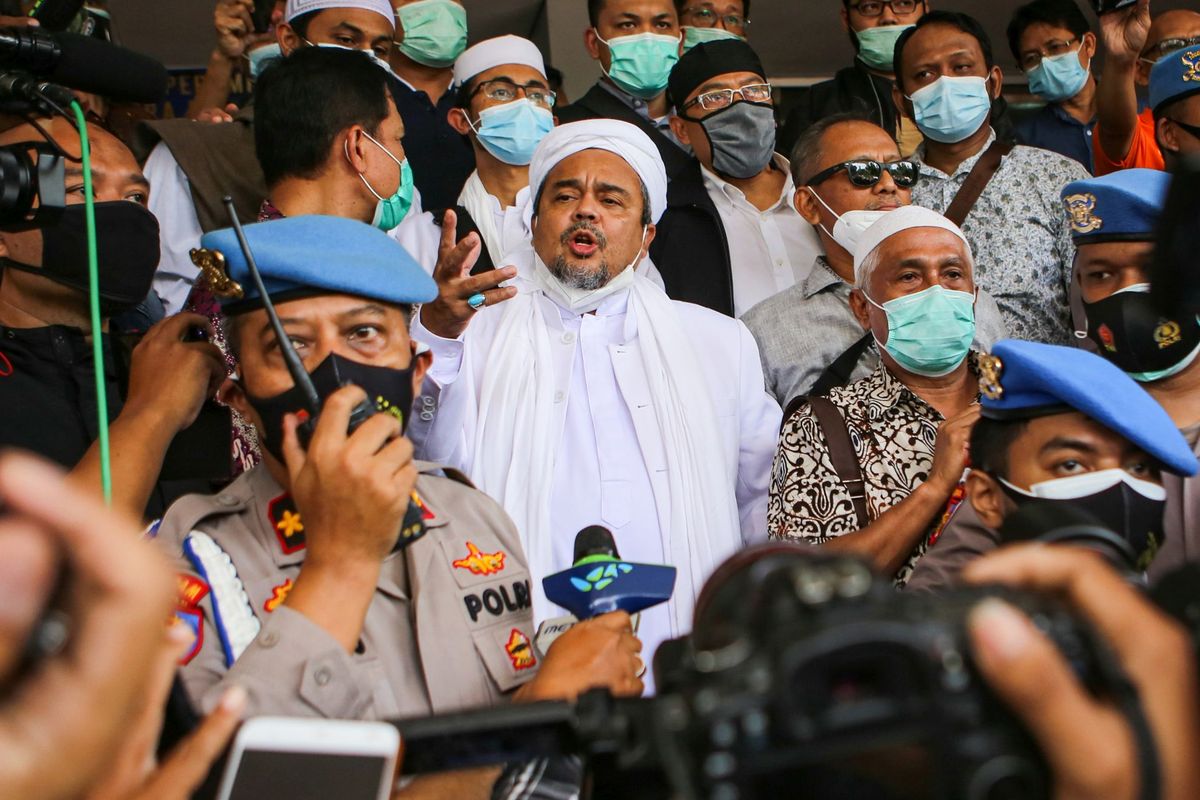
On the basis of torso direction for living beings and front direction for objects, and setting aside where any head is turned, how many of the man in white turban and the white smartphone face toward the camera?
2

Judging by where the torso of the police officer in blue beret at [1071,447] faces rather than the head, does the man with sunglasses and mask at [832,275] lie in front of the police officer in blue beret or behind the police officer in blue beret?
behind

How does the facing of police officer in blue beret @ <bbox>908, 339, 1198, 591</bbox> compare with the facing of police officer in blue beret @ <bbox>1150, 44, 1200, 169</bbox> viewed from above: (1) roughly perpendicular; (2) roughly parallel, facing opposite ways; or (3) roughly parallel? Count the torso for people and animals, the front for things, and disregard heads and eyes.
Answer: roughly parallel

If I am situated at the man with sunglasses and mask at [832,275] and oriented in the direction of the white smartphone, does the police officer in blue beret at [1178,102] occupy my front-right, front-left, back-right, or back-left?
back-left

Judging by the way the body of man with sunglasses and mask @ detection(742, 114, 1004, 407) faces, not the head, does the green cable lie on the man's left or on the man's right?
on the man's right

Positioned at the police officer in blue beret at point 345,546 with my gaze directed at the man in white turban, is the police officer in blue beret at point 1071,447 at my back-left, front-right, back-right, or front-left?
front-right

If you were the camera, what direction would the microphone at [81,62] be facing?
facing to the right of the viewer

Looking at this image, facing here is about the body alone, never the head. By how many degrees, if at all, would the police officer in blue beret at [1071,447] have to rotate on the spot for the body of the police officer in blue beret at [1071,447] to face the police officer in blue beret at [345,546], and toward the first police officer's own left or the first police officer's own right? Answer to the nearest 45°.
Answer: approximately 90° to the first police officer's own right

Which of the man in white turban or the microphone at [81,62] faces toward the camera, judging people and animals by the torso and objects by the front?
the man in white turban

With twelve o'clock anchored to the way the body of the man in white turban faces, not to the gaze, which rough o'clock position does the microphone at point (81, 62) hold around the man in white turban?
The microphone is roughly at 1 o'clock from the man in white turban.

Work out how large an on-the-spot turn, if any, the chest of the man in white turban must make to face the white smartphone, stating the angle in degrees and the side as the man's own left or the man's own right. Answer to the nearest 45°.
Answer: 0° — they already face it

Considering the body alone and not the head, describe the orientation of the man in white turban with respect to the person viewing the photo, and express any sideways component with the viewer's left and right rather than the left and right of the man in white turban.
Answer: facing the viewer

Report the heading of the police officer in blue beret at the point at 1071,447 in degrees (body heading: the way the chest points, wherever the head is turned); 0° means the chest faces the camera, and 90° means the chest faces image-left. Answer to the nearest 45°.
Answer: approximately 315°

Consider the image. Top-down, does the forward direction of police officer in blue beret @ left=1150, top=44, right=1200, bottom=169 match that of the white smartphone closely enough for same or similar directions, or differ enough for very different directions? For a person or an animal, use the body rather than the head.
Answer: same or similar directions

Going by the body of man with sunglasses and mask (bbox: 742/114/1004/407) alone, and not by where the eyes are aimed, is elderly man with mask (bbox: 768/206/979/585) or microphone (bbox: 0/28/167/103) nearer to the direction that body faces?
the elderly man with mask
